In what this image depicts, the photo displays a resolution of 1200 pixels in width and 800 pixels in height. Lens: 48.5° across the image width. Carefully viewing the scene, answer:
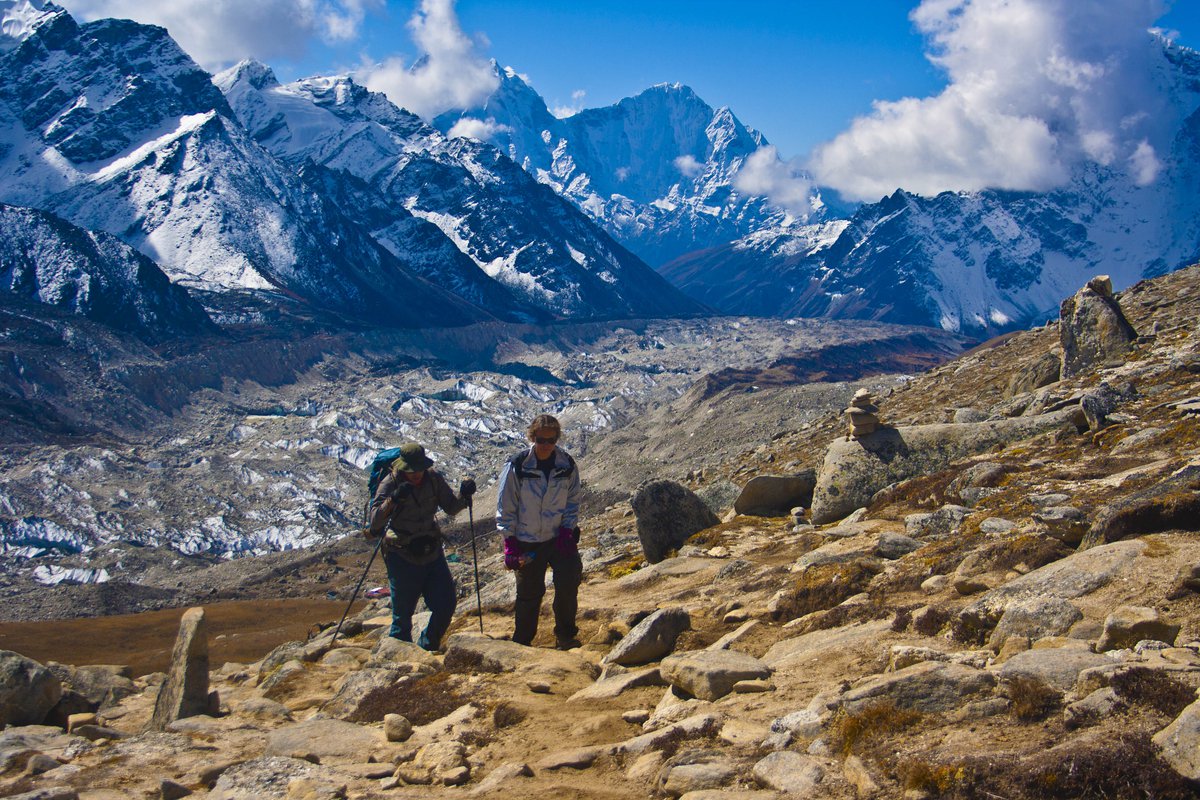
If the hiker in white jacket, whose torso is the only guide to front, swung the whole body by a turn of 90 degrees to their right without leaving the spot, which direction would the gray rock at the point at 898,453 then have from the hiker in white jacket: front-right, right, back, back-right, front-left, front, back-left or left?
back-right

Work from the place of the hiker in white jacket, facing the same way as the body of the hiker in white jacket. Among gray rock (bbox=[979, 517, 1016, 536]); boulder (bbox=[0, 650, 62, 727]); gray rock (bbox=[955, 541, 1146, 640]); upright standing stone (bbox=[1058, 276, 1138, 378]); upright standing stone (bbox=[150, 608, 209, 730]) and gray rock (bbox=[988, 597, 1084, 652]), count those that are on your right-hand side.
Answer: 2

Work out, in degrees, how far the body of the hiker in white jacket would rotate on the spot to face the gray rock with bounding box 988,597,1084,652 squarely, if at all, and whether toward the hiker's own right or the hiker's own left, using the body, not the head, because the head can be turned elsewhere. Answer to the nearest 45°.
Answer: approximately 45° to the hiker's own left

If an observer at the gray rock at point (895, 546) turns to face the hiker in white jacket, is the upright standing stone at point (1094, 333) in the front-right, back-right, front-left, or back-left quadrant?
back-right

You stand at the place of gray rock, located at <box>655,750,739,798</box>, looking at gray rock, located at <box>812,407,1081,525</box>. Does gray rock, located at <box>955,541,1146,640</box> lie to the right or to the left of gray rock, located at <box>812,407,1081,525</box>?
right

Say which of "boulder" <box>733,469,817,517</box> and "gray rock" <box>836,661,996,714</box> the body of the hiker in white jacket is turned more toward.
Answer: the gray rock

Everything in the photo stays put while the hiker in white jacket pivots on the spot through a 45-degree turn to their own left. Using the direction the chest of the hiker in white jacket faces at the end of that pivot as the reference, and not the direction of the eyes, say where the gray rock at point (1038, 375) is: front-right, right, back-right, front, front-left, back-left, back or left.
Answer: left

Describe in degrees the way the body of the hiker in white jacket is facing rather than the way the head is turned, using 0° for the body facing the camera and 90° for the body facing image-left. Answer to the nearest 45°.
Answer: approximately 0°

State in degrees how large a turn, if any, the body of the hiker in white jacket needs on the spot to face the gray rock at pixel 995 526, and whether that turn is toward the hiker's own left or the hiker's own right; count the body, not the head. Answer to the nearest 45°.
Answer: approximately 90° to the hiker's own left

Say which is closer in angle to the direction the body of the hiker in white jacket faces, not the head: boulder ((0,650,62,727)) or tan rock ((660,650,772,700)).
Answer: the tan rock

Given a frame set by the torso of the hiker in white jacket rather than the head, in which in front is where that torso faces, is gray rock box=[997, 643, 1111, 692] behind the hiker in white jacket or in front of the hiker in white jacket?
in front
